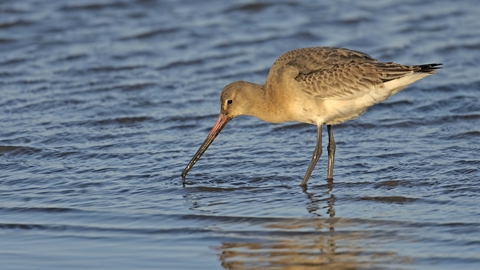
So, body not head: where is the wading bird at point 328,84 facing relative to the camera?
to the viewer's left
